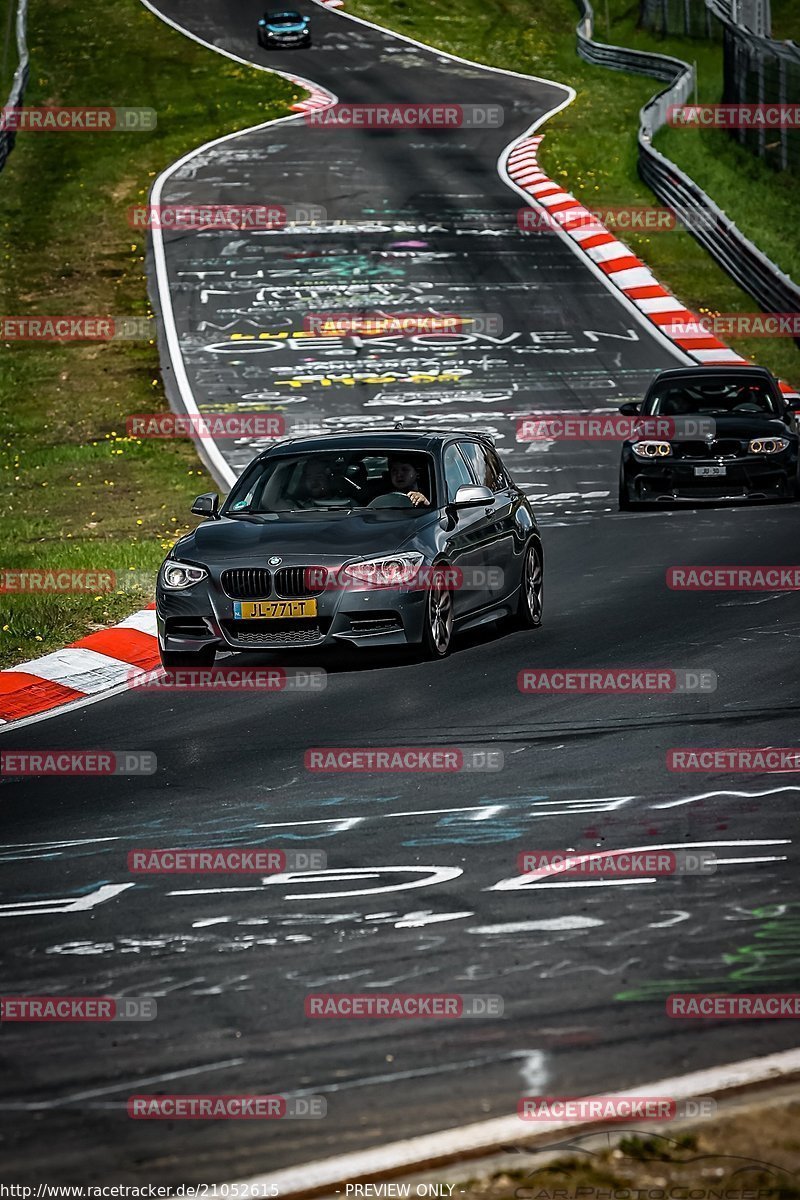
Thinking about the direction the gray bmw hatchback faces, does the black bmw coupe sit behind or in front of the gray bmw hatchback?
behind

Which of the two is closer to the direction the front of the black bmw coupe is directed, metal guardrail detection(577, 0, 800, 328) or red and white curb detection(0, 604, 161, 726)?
the red and white curb

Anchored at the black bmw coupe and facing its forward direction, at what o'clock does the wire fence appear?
The wire fence is roughly at 6 o'clock from the black bmw coupe.

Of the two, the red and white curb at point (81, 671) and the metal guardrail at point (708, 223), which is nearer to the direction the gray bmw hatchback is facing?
the red and white curb

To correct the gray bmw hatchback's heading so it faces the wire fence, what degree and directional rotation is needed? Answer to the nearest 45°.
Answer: approximately 135° to its right

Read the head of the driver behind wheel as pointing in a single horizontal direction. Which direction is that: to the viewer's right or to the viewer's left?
to the viewer's left

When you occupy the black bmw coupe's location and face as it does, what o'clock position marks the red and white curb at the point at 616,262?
The red and white curb is roughly at 6 o'clock from the black bmw coupe.
